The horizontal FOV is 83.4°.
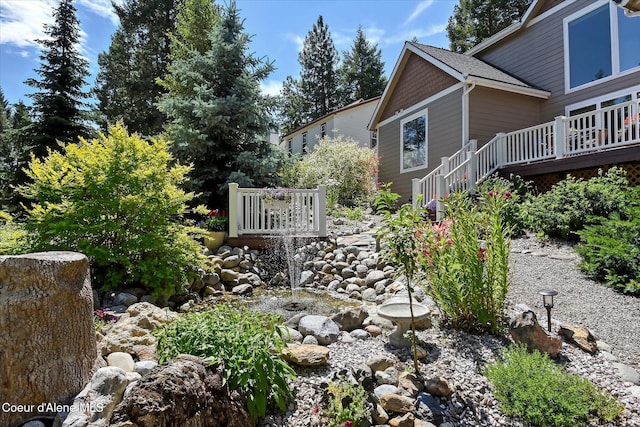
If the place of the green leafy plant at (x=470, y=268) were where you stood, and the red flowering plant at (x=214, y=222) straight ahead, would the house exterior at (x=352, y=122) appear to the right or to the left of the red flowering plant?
right

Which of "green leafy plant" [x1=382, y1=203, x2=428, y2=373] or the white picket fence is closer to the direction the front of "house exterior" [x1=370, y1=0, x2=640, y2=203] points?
the white picket fence

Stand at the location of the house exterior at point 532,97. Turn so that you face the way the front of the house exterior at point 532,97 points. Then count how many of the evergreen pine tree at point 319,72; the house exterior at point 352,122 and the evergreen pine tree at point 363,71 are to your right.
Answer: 3

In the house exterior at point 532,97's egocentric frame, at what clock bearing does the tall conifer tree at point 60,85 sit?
The tall conifer tree is roughly at 1 o'clock from the house exterior.

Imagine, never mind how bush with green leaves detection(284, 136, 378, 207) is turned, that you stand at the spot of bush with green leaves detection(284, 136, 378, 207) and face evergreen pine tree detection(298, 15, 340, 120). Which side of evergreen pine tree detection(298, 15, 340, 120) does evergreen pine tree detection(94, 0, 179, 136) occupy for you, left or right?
left

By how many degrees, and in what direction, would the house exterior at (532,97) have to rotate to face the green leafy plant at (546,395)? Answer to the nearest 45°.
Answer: approximately 45° to its left

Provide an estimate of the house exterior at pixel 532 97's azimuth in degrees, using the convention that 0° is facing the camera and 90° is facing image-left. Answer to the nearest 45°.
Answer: approximately 45°

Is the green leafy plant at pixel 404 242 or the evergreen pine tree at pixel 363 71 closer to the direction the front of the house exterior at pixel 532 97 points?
the green leafy plant

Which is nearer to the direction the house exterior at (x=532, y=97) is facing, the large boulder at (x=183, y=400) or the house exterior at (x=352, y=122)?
the large boulder

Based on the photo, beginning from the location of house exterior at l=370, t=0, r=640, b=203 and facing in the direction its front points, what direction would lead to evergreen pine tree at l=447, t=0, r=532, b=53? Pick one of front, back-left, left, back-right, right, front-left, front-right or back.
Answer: back-right

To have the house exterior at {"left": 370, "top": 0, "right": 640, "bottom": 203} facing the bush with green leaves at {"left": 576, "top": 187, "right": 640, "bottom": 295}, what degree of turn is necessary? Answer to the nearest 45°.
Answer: approximately 45° to its left

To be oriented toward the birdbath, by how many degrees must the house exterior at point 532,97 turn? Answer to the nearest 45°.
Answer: approximately 45° to its left

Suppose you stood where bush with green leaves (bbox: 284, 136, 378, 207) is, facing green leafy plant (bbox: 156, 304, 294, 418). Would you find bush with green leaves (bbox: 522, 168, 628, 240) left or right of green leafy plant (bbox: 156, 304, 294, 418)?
left

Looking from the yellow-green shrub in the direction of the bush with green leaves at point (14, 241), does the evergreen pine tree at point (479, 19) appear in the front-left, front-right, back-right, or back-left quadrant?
back-right

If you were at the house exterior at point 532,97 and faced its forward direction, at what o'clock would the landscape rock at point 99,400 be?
The landscape rock is roughly at 11 o'clock from the house exterior.

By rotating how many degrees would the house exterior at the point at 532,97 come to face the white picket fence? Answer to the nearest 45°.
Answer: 0° — it already faces it
